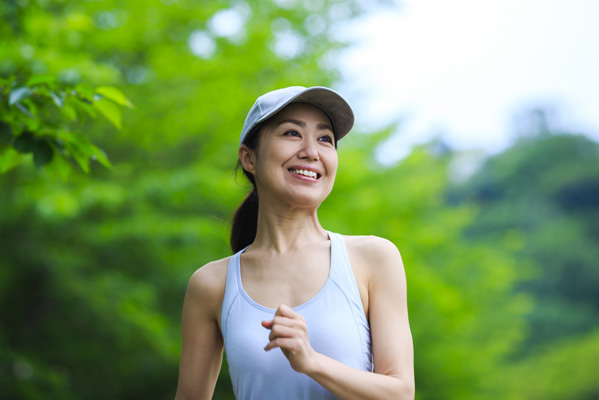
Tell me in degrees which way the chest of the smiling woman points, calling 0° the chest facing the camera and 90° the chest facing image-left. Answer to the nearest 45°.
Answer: approximately 0°

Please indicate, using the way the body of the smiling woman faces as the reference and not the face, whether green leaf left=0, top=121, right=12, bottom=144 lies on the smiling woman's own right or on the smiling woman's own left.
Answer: on the smiling woman's own right

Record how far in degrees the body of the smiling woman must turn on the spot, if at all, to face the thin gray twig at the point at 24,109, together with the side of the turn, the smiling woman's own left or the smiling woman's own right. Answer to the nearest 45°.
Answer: approximately 90° to the smiling woman's own right

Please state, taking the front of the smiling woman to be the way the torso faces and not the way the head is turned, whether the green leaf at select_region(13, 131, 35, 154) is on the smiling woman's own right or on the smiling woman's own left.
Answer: on the smiling woman's own right
